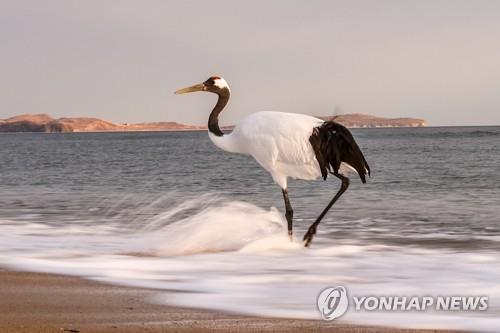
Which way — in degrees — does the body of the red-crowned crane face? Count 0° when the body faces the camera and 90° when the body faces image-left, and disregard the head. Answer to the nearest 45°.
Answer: approximately 90°
